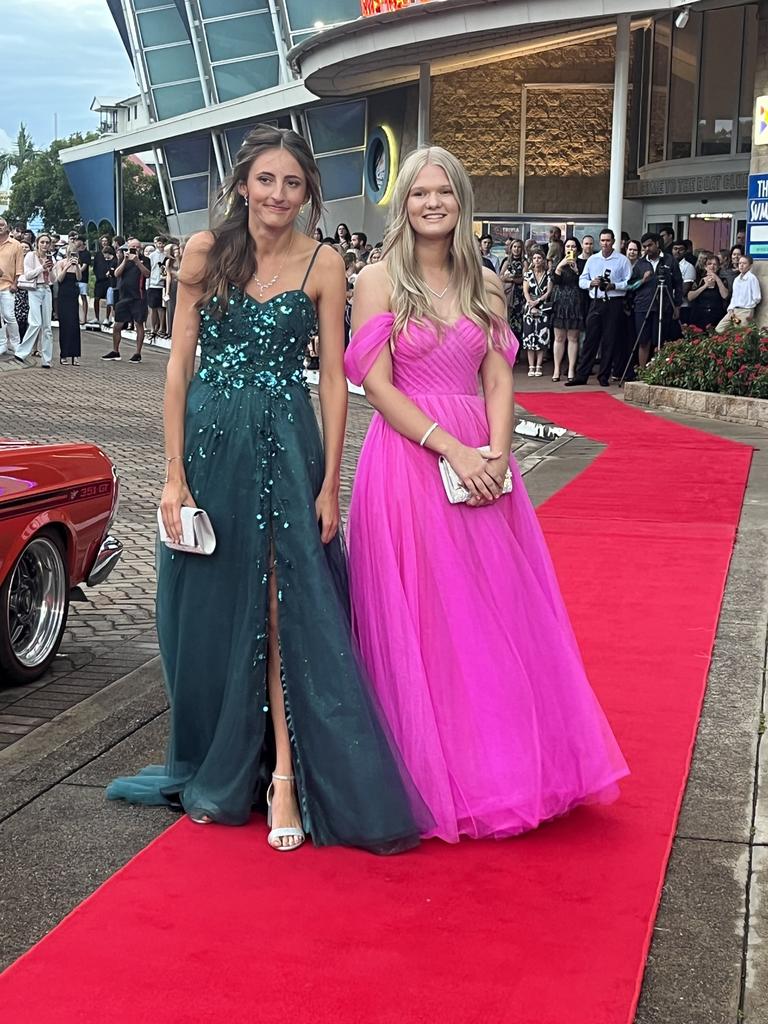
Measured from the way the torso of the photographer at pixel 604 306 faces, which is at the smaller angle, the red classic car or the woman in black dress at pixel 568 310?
the red classic car

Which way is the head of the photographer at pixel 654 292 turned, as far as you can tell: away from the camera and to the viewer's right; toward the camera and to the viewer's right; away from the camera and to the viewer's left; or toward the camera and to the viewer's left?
toward the camera and to the viewer's left

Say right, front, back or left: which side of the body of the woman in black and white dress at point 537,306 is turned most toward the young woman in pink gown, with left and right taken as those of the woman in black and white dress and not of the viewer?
front

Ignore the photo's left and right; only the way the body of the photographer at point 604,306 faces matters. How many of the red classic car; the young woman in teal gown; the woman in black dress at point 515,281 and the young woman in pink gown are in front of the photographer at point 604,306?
3

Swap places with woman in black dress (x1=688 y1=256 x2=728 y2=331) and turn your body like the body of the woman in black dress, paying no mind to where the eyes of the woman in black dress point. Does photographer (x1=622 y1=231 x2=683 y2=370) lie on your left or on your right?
on your right

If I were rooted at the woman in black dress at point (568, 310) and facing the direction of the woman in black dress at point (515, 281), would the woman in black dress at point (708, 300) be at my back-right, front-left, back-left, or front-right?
back-right

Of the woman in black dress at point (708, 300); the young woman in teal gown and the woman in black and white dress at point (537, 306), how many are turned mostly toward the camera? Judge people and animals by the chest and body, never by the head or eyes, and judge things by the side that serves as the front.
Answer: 3

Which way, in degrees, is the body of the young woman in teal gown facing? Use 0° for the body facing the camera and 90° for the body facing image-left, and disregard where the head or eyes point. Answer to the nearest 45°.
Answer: approximately 0°
